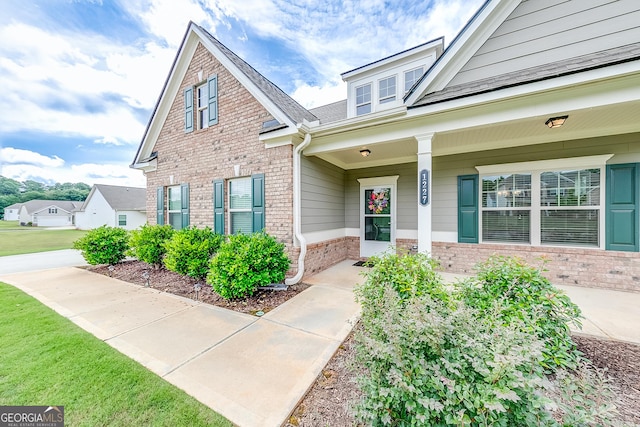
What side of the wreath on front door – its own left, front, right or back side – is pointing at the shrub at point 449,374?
front

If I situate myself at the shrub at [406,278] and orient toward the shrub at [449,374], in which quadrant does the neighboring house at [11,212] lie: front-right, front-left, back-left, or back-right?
back-right

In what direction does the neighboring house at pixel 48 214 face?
toward the camera

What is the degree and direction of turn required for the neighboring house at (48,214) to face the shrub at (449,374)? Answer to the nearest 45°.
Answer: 0° — it already faces it

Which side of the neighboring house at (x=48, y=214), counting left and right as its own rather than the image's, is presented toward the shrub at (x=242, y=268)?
front

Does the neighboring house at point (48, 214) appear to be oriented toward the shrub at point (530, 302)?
yes

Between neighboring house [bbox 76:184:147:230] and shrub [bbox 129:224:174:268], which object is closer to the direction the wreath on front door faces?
the shrub

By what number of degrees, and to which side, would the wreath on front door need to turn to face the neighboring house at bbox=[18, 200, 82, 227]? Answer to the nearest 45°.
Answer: approximately 90° to its right

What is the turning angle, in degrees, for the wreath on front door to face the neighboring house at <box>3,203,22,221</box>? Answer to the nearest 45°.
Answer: approximately 90° to its right

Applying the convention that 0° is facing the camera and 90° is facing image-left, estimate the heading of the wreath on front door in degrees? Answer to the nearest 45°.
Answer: approximately 0°

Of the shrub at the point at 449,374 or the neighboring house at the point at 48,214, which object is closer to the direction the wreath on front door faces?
the shrub

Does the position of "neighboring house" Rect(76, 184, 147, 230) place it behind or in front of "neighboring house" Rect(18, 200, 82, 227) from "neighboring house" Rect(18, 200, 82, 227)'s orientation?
in front

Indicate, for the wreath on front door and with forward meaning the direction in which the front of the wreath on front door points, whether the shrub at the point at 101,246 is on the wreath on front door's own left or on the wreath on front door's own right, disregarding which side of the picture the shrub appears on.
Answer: on the wreath on front door's own right
